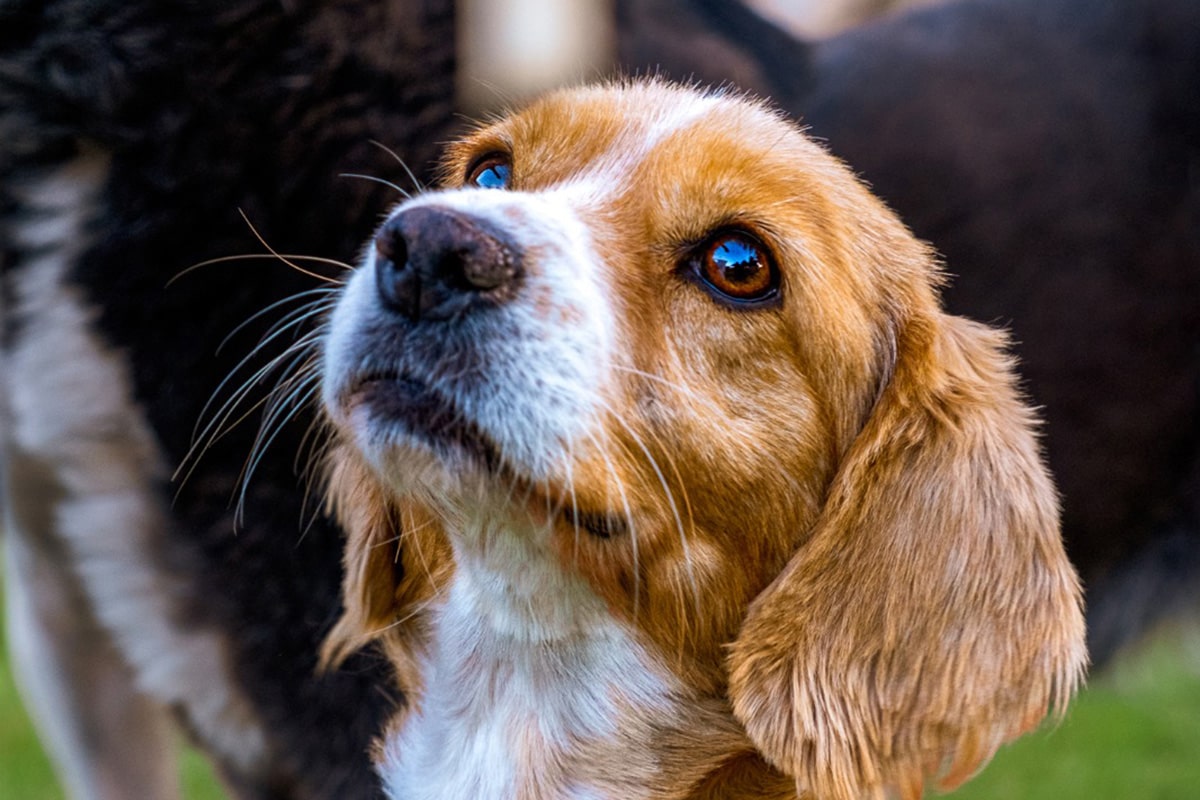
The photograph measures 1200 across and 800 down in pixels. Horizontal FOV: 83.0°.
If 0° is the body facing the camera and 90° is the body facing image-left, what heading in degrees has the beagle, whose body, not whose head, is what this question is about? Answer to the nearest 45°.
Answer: approximately 45°
